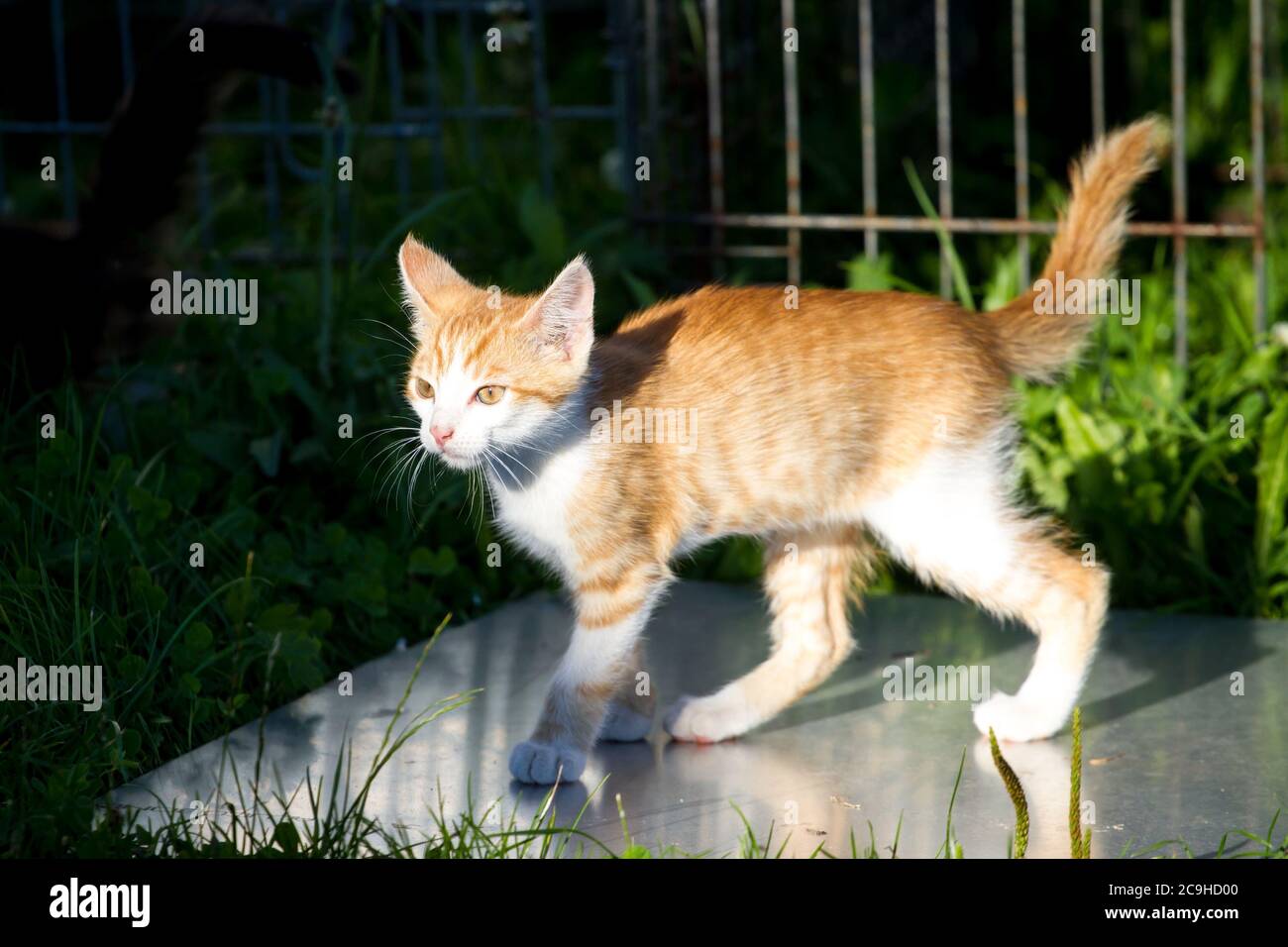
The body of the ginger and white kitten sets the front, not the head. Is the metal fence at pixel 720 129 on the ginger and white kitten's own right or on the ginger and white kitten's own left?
on the ginger and white kitten's own right

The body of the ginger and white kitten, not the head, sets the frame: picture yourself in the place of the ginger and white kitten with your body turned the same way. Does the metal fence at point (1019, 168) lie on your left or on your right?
on your right

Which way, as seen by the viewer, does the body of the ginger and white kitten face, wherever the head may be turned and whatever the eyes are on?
to the viewer's left
